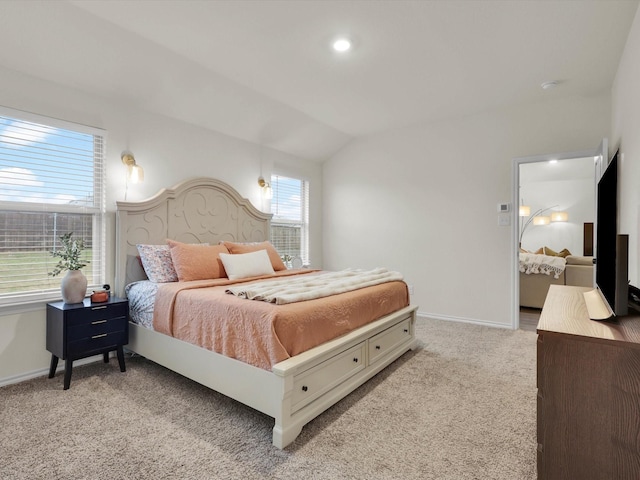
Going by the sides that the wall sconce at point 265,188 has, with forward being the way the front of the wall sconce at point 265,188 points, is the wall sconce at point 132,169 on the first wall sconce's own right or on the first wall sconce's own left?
on the first wall sconce's own right

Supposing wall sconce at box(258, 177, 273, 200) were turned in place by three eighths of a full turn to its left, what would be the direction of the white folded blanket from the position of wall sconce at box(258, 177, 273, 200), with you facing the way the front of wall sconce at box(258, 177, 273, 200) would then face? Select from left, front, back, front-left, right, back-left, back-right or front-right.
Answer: back

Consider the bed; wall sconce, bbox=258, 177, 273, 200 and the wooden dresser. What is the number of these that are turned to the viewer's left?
1

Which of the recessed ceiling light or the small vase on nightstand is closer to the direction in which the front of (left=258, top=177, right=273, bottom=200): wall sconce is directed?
the recessed ceiling light

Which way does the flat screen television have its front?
to the viewer's left

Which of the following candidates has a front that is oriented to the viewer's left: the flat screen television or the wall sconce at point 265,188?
the flat screen television

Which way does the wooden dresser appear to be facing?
to the viewer's left

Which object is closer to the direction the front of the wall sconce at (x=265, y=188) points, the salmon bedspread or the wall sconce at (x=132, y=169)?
the salmon bedspread

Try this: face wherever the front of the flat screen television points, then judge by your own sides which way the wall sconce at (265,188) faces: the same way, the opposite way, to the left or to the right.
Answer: the opposite way

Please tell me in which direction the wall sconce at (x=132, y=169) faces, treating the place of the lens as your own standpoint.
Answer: facing the viewer and to the right of the viewer

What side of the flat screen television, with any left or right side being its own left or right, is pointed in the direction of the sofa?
right

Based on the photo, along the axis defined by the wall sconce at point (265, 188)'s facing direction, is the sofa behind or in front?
in front

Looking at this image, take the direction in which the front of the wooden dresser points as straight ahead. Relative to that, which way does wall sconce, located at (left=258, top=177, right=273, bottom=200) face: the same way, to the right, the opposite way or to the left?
the opposite way
